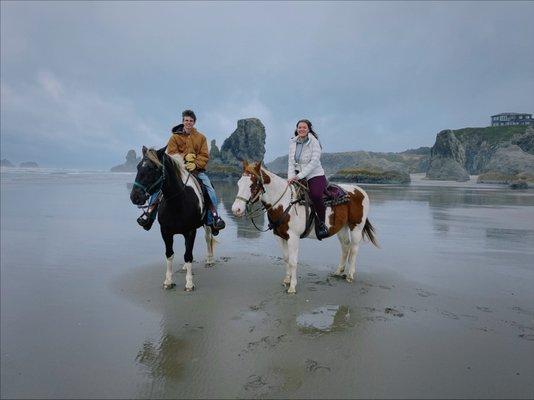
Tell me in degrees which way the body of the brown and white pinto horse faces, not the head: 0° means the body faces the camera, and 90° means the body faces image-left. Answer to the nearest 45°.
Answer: approximately 45°

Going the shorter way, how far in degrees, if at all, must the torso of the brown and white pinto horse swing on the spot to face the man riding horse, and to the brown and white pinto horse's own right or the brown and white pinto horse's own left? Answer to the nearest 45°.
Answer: approximately 45° to the brown and white pinto horse's own right

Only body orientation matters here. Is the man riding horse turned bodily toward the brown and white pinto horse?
no

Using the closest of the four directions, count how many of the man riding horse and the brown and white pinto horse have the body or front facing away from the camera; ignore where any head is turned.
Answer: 0

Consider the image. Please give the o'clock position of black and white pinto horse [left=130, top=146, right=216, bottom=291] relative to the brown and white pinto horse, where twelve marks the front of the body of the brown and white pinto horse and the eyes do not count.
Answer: The black and white pinto horse is roughly at 1 o'clock from the brown and white pinto horse.

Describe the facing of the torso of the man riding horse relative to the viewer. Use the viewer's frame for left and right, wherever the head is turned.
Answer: facing the viewer
